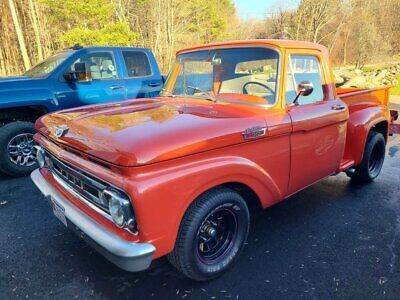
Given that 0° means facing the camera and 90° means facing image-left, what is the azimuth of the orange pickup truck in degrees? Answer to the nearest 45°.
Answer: approximately 45°

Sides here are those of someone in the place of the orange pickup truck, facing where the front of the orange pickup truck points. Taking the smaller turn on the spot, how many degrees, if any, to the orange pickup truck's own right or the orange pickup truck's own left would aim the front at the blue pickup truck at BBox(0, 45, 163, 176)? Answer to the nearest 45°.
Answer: approximately 90° to the orange pickup truck's own right

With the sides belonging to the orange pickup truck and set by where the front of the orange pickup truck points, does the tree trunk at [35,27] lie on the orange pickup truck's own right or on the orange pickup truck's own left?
on the orange pickup truck's own right
